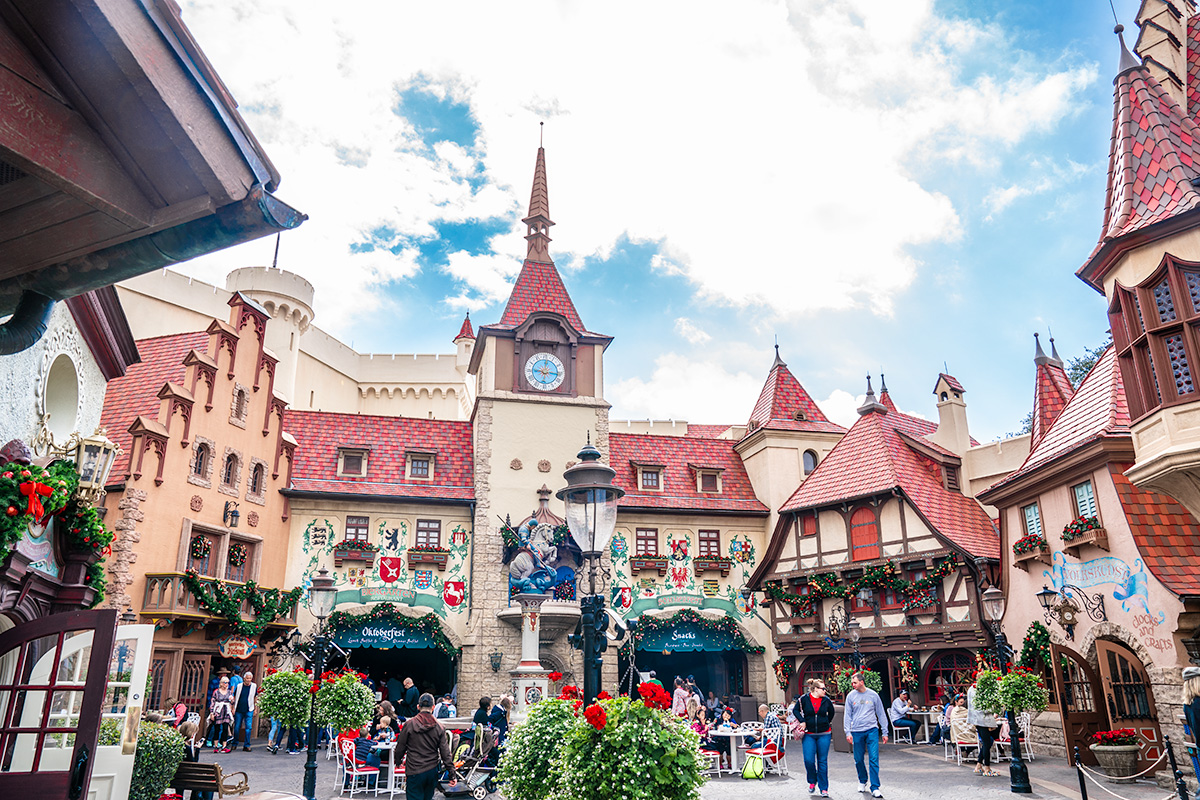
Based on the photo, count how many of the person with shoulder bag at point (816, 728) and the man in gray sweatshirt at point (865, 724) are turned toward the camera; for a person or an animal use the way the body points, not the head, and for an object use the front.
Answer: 2

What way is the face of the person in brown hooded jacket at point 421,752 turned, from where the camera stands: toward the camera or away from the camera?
away from the camera

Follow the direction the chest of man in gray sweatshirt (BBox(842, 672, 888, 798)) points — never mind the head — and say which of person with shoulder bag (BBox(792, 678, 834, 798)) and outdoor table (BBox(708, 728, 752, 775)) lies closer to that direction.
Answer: the person with shoulder bag

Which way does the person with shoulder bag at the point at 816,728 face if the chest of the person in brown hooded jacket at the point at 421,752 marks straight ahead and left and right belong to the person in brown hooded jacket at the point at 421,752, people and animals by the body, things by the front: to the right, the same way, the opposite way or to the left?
the opposite way

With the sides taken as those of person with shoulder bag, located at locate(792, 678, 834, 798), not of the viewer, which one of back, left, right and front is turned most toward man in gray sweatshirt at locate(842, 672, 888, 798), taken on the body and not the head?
left

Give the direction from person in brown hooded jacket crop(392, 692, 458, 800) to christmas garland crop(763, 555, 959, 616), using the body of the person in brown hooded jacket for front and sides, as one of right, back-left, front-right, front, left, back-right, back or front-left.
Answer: front-right

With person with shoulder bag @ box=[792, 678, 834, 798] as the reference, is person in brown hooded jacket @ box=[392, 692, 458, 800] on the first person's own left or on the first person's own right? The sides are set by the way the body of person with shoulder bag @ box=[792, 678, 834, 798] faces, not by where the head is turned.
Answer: on the first person's own right

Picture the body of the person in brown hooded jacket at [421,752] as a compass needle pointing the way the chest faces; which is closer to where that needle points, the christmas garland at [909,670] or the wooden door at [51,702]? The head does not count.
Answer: the christmas garland

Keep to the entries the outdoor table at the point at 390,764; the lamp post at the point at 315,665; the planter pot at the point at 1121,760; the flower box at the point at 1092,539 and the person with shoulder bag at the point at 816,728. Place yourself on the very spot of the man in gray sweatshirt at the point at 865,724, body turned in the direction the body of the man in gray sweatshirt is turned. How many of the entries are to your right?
3

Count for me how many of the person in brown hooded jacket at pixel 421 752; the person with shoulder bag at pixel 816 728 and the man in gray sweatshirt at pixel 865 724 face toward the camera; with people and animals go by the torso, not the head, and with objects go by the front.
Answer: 2

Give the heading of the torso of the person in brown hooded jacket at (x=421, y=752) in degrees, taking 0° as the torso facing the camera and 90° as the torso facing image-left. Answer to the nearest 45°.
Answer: approximately 180°

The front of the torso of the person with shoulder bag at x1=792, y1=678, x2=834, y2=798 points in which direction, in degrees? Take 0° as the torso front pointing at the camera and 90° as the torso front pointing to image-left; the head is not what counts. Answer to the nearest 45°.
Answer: approximately 0°

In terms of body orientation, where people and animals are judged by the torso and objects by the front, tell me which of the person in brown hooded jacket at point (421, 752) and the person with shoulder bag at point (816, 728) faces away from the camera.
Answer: the person in brown hooded jacket at point (421, 752)

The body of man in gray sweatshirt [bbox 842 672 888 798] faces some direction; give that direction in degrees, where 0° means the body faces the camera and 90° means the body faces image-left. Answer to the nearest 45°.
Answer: approximately 0°
